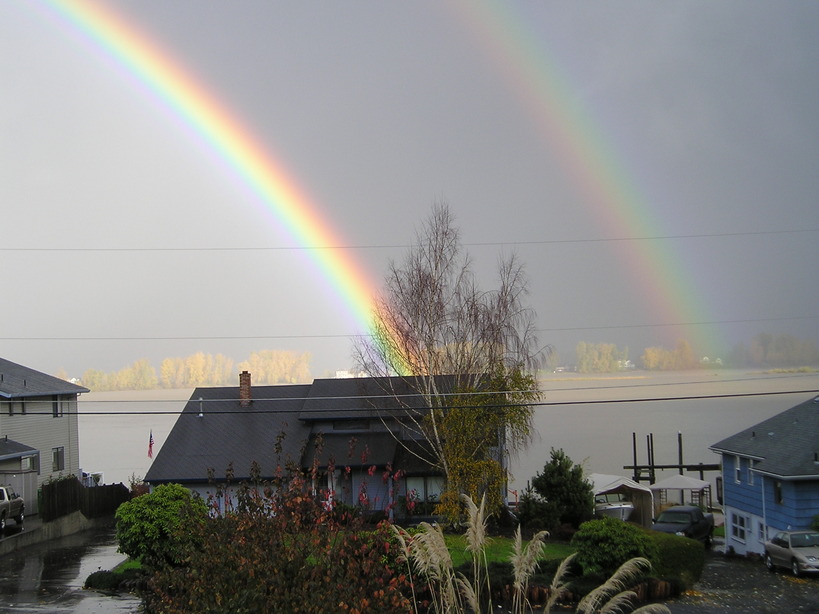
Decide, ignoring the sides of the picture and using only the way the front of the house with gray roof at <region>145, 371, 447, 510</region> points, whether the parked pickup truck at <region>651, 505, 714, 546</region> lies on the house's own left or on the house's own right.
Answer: on the house's own left

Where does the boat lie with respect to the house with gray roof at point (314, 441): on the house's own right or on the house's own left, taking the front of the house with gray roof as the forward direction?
on the house's own left

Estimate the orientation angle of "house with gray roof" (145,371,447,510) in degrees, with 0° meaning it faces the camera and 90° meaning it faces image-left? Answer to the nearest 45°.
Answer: approximately 0°

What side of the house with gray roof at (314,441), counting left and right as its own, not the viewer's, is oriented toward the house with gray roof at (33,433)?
right

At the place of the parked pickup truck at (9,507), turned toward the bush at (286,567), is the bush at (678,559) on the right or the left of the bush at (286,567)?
left

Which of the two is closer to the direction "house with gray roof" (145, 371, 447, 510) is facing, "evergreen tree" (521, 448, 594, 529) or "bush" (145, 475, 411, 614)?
the bush

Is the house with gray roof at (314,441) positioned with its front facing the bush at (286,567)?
yes

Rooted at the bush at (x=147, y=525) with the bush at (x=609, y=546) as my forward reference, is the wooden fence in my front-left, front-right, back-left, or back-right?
back-left
